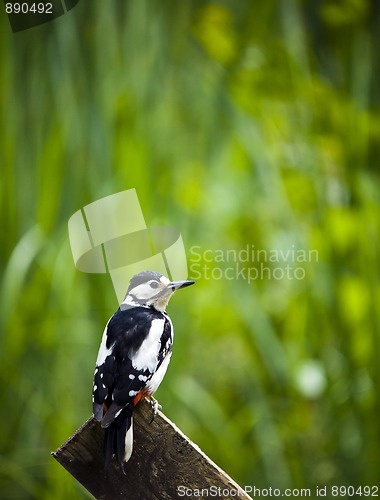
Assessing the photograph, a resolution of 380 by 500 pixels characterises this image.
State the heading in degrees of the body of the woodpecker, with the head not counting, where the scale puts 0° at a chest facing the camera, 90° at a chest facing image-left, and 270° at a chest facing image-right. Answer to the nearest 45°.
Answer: approximately 225°
